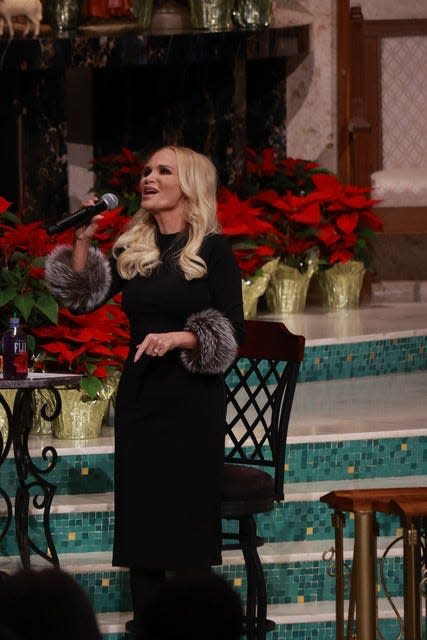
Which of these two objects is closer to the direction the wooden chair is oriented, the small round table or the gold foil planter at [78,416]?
the small round table

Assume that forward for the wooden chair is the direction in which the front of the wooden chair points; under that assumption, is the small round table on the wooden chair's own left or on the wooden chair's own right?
on the wooden chair's own right

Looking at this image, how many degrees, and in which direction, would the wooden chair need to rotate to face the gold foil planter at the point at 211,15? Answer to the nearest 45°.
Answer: approximately 135° to its right

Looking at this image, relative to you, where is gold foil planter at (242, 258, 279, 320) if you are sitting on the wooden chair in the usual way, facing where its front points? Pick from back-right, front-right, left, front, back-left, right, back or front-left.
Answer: back-right

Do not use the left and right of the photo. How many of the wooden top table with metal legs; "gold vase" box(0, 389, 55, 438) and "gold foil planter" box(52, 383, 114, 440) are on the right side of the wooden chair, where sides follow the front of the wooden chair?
2

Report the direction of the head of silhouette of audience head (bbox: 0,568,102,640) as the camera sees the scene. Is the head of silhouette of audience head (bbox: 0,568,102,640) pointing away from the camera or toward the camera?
away from the camera

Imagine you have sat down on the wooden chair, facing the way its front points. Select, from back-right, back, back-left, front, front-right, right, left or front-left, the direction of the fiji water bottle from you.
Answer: front-right

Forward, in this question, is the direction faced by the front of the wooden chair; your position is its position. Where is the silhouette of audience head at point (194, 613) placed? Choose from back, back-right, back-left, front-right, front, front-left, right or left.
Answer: front-left

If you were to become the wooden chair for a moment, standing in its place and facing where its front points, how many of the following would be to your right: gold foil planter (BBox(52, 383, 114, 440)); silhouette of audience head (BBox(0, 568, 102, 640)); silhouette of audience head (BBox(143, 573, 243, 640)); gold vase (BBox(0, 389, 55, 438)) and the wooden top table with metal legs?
2

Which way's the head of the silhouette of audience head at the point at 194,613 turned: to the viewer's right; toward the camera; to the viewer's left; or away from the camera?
away from the camera

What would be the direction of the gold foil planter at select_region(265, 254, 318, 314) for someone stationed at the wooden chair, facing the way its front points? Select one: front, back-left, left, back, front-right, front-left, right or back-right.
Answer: back-right

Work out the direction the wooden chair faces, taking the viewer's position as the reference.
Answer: facing the viewer and to the left of the viewer

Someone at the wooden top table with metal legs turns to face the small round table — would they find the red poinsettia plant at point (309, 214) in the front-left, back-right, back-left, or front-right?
front-right
